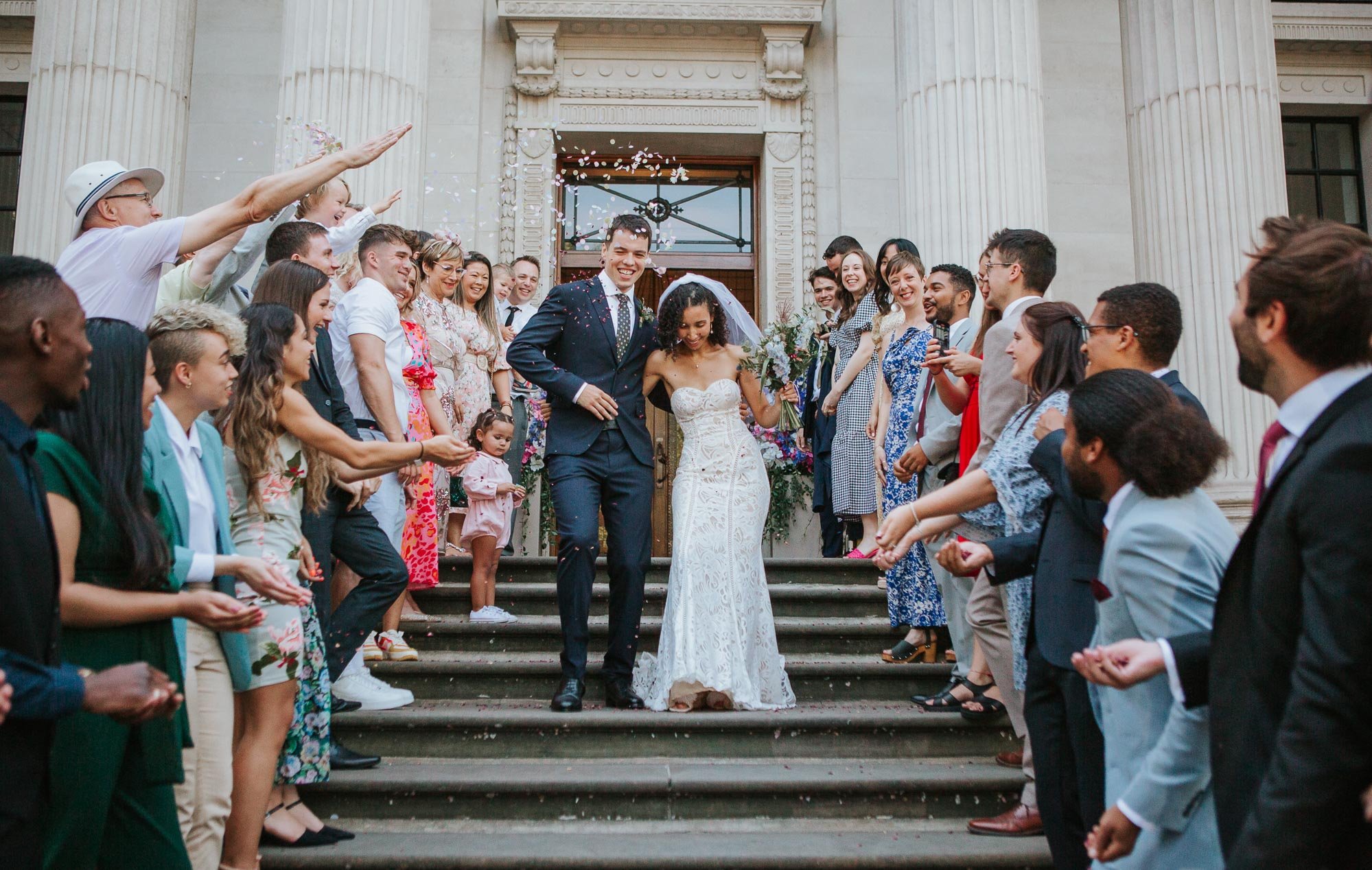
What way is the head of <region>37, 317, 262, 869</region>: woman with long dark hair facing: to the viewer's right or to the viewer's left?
to the viewer's right

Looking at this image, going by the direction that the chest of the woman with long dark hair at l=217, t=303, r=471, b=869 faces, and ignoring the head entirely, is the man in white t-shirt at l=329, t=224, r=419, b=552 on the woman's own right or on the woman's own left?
on the woman's own left

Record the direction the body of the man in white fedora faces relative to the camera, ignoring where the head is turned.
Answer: to the viewer's right

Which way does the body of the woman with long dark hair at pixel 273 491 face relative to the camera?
to the viewer's right

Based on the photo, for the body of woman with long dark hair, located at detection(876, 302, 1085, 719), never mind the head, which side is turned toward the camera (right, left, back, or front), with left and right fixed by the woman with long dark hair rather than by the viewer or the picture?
left

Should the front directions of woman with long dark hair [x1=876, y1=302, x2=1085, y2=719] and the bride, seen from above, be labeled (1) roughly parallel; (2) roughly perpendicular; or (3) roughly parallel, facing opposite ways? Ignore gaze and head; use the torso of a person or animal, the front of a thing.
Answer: roughly perpendicular

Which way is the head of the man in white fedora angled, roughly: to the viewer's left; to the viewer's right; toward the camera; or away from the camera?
to the viewer's right

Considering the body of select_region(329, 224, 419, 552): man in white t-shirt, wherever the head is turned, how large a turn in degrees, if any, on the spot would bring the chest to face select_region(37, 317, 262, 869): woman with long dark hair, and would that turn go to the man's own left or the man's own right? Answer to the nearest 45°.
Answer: approximately 90° to the man's own right

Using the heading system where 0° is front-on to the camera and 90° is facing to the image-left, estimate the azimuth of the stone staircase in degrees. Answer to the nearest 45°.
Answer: approximately 0°

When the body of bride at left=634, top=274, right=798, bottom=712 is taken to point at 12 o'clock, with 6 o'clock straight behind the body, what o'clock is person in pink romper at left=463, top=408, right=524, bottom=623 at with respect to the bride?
The person in pink romper is roughly at 4 o'clock from the bride.

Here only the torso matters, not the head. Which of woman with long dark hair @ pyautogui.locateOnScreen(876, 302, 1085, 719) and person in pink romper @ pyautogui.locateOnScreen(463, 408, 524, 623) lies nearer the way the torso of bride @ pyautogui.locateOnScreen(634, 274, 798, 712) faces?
the woman with long dark hair

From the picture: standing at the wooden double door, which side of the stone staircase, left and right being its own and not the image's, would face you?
back

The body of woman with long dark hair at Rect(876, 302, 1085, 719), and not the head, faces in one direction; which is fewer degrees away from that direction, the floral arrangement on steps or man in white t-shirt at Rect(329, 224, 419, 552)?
the man in white t-shirt

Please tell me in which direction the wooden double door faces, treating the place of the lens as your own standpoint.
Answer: facing the viewer

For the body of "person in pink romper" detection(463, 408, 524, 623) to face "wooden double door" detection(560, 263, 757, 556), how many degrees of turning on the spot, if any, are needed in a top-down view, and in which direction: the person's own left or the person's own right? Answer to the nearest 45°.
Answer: approximately 90° to the person's own left
